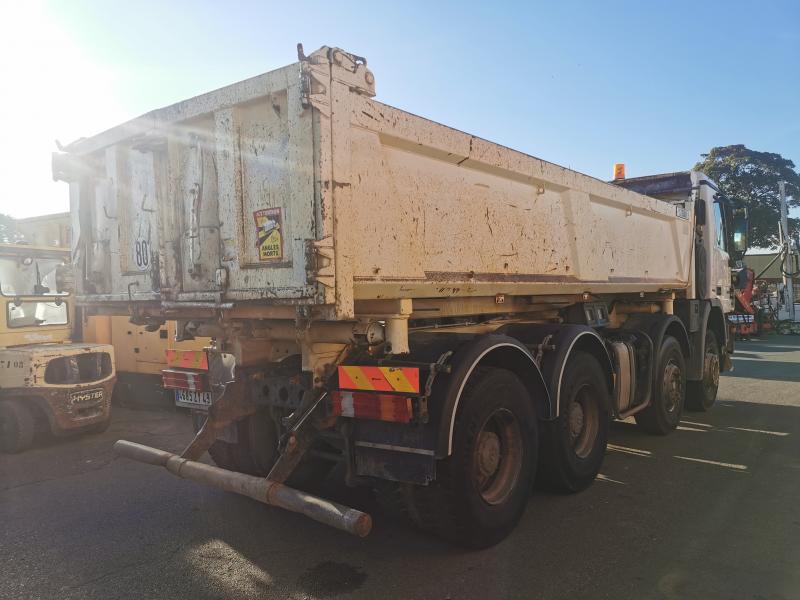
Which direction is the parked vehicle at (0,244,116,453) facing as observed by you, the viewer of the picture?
facing away from the viewer and to the left of the viewer

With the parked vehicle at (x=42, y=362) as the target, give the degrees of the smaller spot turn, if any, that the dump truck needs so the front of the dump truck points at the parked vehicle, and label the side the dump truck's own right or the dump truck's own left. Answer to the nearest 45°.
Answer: approximately 90° to the dump truck's own left

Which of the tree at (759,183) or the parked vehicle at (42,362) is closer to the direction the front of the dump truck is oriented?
the tree

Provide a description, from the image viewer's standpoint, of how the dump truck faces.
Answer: facing away from the viewer and to the right of the viewer

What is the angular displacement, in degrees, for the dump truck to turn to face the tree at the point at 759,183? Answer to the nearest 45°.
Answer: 0° — it already faces it

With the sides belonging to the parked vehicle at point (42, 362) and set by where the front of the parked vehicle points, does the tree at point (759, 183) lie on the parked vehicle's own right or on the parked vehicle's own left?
on the parked vehicle's own right
